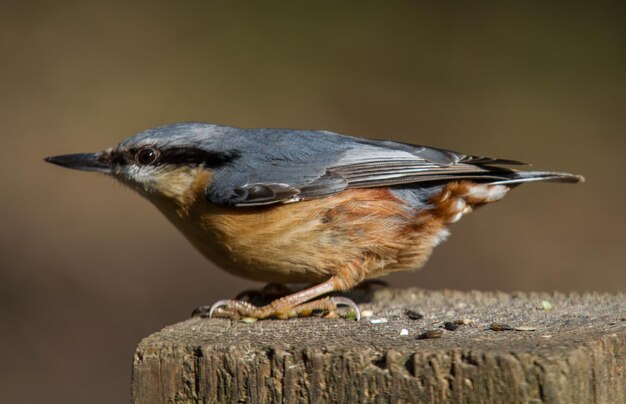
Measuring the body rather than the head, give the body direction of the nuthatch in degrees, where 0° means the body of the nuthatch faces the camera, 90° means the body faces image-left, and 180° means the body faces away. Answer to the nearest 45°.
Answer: approximately 90°

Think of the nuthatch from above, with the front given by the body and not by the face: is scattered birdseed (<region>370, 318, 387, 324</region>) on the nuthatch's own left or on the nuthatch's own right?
on the nuthatch's own left

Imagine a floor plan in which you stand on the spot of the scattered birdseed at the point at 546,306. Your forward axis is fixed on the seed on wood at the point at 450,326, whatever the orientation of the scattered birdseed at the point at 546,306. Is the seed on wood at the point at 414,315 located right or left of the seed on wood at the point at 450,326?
right

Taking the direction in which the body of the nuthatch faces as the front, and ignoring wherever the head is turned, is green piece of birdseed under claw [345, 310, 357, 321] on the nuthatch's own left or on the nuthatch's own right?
on the nuthatch's own left

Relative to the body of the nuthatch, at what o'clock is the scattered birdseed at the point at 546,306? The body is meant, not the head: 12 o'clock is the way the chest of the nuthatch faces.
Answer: The scattered birdseed is roughly at 7 o'clock from the nuthatch.

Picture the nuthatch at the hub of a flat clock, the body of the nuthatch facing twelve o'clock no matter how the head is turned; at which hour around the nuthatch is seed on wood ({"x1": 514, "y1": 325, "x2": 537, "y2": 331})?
The seed on wood is roughly at 8 o'clock from the nuthatch.

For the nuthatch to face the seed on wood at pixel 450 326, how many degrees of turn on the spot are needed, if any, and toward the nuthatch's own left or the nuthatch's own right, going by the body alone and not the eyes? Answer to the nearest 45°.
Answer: approximately 135° to the nuthatch's own left
